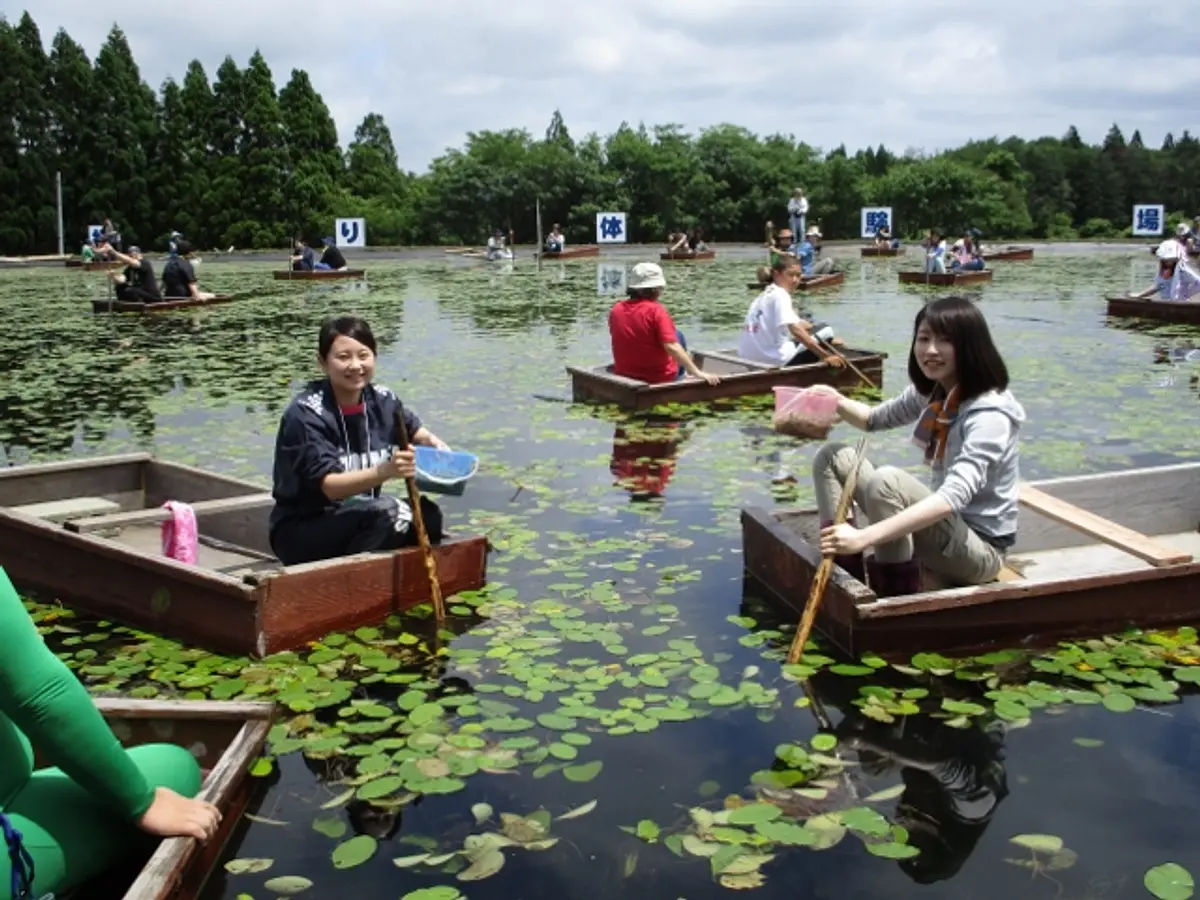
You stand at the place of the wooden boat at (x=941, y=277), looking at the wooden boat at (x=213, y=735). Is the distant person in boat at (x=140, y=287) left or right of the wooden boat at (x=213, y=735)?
right

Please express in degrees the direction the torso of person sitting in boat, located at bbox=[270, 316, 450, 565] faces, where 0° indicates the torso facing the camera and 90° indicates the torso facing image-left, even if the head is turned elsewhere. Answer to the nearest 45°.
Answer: approximately 315°

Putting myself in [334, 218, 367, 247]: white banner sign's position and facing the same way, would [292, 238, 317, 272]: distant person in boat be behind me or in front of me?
in front

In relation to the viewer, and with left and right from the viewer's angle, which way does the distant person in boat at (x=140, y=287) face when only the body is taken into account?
facing to the left of the viewer

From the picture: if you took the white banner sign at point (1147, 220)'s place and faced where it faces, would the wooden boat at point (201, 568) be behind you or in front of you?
in front

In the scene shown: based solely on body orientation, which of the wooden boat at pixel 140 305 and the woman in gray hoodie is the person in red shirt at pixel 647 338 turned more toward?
the wooden boat

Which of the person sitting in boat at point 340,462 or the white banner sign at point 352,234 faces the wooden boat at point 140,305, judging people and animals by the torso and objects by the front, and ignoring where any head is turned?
the white banner sign

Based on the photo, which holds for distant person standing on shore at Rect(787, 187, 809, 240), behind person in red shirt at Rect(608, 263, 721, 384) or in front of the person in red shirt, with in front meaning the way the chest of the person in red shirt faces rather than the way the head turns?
in front

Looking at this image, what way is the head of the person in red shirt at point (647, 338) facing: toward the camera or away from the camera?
away from the camera

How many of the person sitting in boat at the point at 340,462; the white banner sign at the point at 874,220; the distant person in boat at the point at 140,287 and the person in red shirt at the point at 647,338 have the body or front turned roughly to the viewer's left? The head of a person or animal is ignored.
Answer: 1

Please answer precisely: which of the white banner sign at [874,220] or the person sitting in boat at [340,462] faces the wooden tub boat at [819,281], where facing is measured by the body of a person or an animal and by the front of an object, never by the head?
the white banner sign
